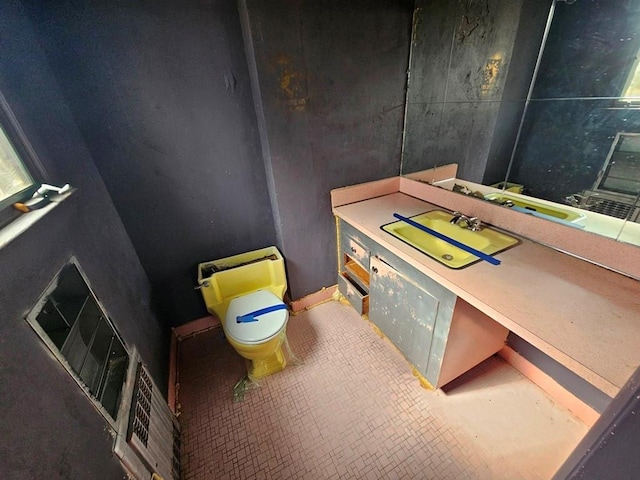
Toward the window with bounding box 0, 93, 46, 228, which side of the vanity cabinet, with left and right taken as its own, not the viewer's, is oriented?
front

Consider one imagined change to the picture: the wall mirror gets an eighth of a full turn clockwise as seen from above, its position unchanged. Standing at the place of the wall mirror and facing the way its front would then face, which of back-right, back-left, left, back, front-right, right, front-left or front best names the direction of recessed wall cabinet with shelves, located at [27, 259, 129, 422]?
front-left

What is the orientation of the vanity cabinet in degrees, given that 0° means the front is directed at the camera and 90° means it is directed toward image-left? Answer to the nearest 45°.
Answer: approximately 45°

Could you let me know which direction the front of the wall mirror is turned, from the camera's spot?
facing the viewer and to the left of the viewer

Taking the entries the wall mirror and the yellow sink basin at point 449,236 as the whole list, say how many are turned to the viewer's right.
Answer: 0

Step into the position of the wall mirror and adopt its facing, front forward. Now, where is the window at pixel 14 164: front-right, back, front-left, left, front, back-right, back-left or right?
front

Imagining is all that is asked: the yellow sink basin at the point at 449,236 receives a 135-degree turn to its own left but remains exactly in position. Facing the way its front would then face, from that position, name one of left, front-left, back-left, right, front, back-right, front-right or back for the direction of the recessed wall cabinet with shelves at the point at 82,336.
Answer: back-right

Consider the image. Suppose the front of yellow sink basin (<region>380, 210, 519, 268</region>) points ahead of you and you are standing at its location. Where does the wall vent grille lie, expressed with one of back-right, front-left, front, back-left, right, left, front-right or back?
front

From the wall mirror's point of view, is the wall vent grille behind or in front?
in front

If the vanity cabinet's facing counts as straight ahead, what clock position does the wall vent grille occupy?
The wall vent grille is roughly at 12 o'clock from the vanity cabinet.
